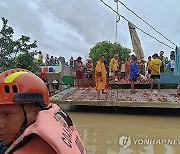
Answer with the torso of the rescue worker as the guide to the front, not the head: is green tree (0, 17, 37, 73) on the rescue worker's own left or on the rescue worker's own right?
on the rescue worker's own right
